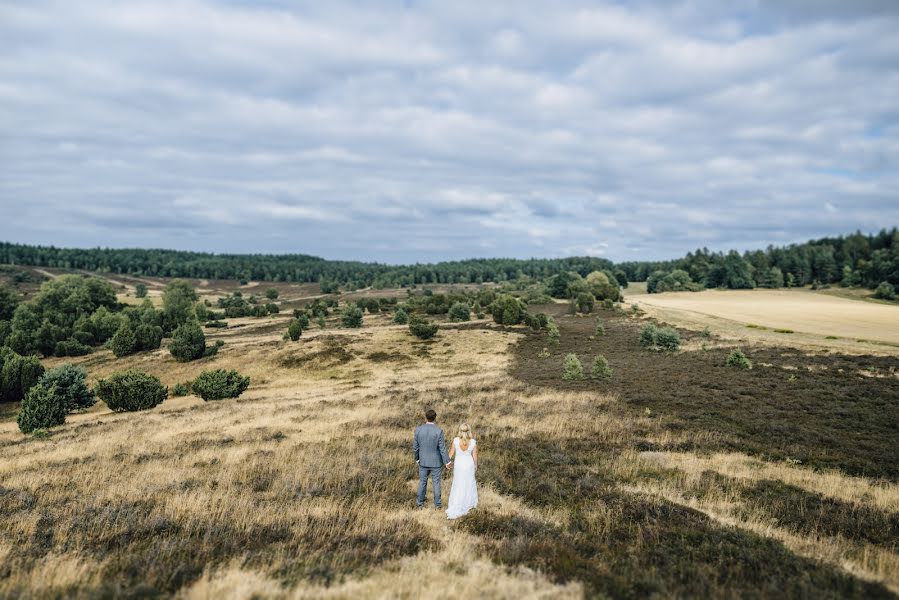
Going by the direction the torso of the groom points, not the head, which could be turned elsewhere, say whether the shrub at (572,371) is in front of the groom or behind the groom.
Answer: in front

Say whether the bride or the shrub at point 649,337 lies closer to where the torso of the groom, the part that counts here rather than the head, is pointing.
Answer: the shrub

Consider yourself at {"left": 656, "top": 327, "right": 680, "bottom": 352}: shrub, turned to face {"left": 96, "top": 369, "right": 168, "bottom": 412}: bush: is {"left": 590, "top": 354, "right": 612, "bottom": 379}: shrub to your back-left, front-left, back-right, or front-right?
front-left

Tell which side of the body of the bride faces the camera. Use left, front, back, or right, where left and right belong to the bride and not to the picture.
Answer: back

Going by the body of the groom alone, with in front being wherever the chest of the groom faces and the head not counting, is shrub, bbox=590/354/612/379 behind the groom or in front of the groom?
in front

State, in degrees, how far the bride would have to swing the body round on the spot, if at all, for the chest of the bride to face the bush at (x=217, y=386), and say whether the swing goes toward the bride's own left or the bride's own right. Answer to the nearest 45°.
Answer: approximately 45° to the bride's own left

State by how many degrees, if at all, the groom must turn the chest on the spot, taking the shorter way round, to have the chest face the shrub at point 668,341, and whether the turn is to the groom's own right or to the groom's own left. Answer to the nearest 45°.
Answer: approximately 45° to the groom's own right

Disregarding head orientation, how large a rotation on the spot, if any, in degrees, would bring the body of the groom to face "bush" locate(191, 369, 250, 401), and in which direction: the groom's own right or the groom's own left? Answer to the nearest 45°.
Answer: approximately 45° to the groom's own left

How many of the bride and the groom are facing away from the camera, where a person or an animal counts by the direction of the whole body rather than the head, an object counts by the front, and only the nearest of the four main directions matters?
2

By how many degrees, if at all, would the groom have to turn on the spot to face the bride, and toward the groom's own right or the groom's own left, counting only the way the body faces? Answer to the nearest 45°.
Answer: approximately 135° to the groom's own right

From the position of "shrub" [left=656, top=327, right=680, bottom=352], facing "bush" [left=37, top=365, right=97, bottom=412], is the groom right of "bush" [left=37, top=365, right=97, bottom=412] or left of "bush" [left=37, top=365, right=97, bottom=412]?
left

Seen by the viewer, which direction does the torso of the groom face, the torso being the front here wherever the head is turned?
away from the camera

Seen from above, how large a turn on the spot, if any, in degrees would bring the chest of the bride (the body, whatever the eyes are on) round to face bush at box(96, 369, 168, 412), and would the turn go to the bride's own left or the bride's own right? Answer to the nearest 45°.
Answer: approximately 45° to the bride's own left

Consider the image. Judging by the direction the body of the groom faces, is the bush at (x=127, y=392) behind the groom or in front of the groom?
in front

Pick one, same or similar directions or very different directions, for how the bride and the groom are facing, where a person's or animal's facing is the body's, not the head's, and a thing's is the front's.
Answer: same or similar directions
